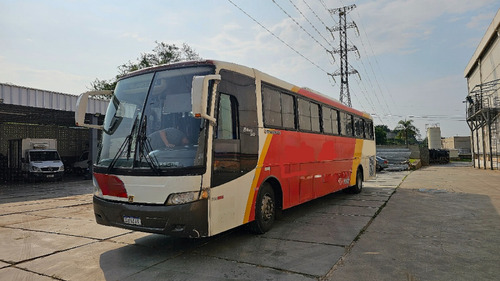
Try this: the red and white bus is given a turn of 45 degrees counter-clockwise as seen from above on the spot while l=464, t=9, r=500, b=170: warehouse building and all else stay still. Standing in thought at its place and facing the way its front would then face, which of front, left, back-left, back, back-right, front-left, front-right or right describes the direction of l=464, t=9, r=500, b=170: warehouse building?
back-left

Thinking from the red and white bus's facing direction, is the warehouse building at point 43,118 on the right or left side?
on its right

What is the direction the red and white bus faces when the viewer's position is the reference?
facing the viewer and to the left of the viewer
